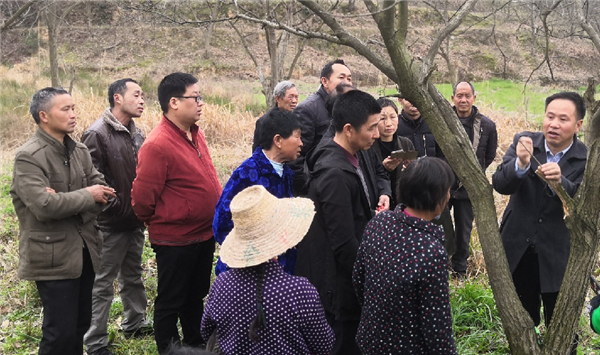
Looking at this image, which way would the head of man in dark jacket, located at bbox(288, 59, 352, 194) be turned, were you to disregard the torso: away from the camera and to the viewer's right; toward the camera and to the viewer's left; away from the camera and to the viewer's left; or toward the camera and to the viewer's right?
toward the camera and to the viewer's right

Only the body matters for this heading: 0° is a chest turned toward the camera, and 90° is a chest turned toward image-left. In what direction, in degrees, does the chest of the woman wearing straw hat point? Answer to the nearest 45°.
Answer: approximately 180°

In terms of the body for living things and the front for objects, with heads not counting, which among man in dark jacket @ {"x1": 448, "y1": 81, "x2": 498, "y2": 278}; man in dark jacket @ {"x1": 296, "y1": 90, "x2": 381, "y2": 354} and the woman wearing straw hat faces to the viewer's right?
man in dark jacket @ {"x1": 296, "y1": 90, "x2": 381, "y2": 354}

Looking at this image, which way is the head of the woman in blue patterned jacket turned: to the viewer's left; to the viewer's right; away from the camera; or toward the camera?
to the viewer's right

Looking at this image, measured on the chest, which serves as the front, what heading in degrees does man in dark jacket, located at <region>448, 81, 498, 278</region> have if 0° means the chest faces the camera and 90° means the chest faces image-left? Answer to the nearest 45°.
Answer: approximately 0°

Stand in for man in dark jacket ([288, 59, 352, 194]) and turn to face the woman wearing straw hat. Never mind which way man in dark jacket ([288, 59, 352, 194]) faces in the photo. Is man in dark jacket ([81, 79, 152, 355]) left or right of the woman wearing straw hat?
right

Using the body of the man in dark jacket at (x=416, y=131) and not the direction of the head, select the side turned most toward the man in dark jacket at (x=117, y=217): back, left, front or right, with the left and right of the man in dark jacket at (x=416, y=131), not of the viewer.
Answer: right

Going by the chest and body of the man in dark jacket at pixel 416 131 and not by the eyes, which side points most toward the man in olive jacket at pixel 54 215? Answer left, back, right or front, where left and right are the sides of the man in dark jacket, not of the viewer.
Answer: right

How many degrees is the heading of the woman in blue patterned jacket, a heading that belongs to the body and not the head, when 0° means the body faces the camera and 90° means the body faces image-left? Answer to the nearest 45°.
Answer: approximately 315°

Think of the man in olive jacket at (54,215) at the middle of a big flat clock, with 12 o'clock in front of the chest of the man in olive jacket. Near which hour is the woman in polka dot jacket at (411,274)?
The woman in polka dot jacket is roughly at 12 o'clock from the man in olive jacket.

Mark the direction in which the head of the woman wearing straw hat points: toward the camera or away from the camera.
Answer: away from the camera

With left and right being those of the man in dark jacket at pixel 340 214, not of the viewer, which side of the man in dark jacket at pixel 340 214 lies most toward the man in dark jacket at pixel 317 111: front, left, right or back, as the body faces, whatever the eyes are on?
left

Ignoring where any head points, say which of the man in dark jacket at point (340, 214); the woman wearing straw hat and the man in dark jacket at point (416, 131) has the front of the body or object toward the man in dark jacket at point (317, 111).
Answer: the woman wearing straw hat
